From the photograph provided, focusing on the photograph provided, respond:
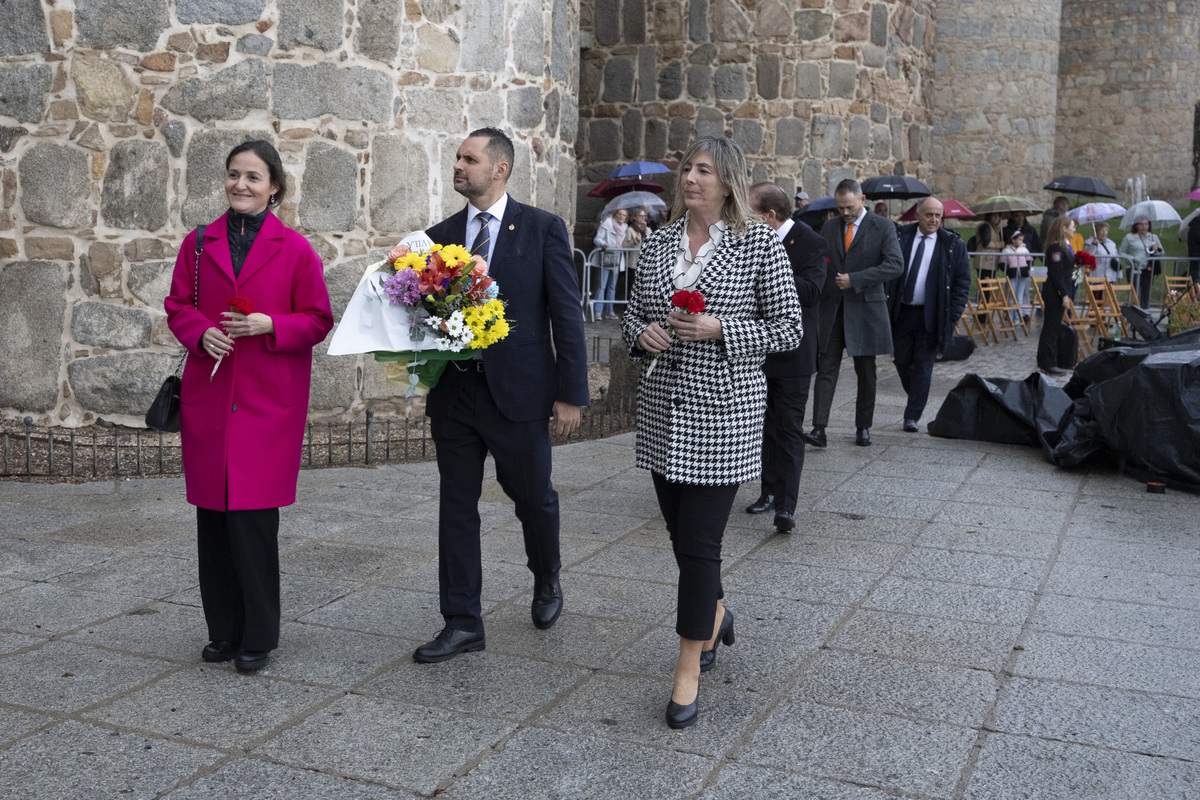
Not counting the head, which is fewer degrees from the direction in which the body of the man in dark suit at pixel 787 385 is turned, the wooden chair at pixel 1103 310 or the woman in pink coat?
the woman in pink coat

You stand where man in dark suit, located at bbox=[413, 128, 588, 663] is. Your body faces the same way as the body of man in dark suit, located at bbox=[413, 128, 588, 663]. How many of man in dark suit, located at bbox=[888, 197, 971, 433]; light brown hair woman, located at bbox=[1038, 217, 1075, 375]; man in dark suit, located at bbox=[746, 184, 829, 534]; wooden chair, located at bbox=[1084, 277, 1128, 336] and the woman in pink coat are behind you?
4

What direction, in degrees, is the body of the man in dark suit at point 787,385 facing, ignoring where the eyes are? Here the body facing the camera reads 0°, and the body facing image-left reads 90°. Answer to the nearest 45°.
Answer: approximately 45°

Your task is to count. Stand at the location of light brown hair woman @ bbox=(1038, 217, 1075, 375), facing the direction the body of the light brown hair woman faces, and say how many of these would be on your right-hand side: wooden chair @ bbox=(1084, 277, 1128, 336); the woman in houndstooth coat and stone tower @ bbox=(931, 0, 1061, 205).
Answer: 1

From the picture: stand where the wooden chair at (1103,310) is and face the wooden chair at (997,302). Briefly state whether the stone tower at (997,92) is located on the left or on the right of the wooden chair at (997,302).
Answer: right

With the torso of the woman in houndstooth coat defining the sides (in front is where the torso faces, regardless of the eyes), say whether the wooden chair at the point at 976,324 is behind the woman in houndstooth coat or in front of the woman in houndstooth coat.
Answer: behind

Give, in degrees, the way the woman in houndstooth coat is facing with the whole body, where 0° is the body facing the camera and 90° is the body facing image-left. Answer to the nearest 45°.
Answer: approximately 45°
